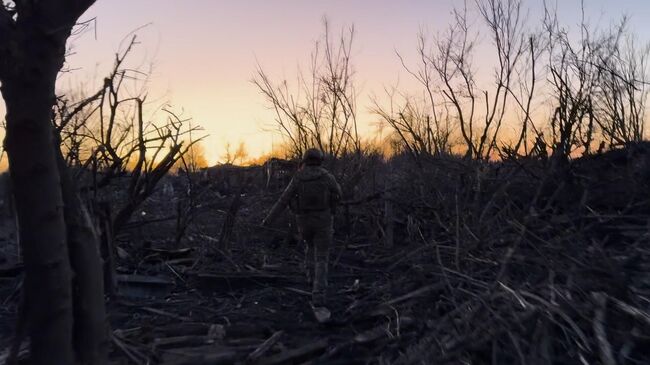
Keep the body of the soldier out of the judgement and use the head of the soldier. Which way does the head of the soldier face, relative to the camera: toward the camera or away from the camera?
away from the camera

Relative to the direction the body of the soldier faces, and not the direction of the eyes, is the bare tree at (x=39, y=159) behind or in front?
behind

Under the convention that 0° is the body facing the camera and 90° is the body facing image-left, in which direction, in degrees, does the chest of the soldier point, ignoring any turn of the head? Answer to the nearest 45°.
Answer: approximately 180°

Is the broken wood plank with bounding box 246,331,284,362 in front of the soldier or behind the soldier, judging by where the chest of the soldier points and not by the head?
behind

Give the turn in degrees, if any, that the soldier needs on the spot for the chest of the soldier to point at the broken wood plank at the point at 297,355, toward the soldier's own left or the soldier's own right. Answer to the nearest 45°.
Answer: approximately 180°
